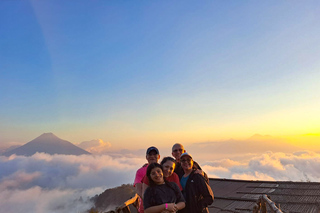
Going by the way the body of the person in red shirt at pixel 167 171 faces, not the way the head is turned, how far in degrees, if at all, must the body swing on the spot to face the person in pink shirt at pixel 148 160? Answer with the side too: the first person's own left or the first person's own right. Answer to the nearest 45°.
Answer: approximately 135° to the first person's own right

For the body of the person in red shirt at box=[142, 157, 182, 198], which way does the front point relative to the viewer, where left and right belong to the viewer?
facing the viewer

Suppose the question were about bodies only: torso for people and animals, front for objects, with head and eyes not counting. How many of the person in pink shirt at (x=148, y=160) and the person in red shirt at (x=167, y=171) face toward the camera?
2

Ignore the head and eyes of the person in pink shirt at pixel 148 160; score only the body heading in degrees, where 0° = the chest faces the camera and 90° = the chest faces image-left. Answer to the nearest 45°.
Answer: approximately 0°
